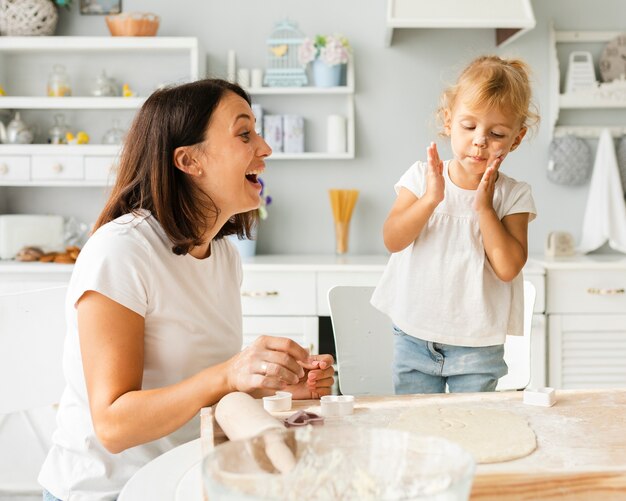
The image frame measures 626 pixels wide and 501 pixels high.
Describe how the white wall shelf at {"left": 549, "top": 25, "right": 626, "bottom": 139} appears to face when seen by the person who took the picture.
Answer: facing the viewer

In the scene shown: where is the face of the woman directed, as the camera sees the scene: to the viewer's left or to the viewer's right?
to the viewer's right

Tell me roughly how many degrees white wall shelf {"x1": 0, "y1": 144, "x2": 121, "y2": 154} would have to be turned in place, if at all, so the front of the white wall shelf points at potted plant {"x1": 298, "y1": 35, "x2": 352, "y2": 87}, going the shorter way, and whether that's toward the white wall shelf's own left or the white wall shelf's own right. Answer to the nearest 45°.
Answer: approximately 90° to the white wall shelf's own left

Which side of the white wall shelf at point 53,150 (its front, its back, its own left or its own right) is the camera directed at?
front

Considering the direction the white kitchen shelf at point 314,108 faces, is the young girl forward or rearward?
forward

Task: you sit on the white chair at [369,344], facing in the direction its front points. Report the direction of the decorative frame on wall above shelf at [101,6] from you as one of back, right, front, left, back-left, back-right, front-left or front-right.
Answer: back-right

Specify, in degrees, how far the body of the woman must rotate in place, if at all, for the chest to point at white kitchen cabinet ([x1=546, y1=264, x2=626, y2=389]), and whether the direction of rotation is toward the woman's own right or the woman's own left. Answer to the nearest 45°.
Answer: approximately 45° to the woman's own left

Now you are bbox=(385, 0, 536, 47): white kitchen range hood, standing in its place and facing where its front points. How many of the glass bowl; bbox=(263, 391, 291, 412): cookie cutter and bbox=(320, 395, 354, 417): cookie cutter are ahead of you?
3

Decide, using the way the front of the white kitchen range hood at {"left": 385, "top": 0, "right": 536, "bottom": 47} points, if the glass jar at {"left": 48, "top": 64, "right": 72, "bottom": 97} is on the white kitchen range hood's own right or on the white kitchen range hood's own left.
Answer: on the white kitchen range hood's own right

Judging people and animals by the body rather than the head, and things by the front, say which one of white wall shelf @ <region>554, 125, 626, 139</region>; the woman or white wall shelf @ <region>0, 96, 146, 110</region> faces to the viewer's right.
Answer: the woman

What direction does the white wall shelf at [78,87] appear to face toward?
toward the camera

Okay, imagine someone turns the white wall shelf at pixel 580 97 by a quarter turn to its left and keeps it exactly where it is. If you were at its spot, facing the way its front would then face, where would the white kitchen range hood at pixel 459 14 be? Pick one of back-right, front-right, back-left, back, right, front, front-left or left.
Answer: back-right

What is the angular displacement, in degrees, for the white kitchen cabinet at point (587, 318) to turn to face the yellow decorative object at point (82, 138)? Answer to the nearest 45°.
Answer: approximately 90° to its right
